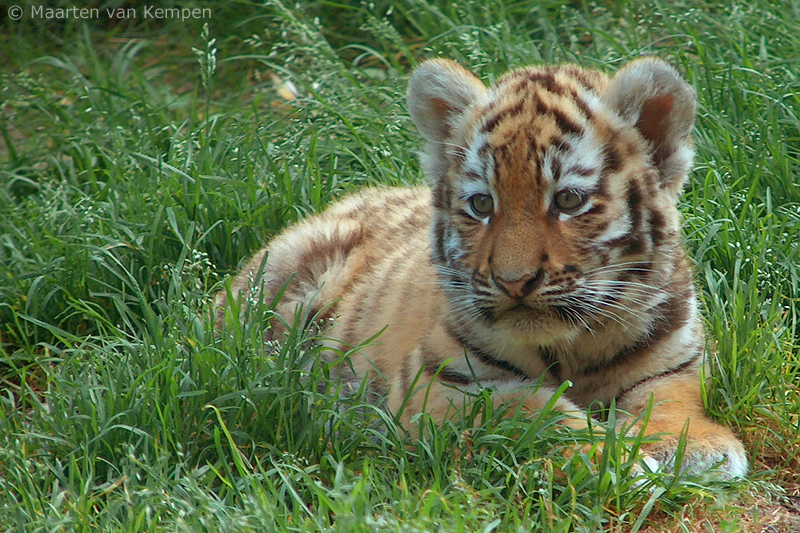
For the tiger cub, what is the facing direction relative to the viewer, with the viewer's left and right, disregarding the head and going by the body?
facing the viewer and to the right of the viewer
